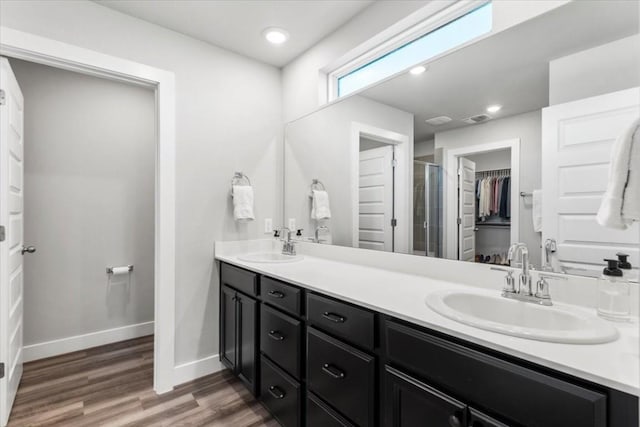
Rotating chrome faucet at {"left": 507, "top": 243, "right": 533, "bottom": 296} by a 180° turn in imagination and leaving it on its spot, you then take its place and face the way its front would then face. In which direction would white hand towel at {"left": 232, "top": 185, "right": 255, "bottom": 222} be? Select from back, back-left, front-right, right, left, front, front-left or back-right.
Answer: back-left

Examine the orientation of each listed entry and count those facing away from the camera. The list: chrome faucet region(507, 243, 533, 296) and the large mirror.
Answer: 0

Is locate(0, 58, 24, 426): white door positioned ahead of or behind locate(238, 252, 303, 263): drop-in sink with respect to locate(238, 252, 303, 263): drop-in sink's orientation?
ahead

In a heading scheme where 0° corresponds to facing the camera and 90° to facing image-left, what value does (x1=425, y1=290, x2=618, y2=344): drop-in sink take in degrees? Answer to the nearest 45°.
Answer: approximately 45°

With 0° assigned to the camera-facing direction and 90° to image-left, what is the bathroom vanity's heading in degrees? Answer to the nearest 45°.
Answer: approximately 45°
